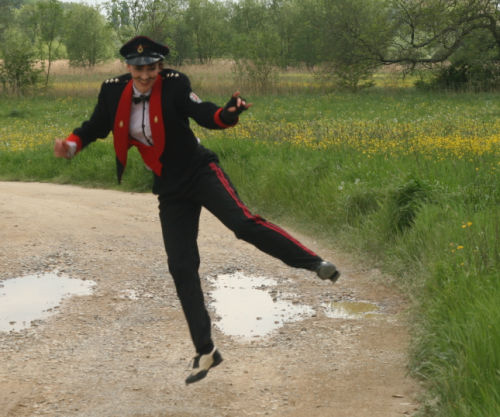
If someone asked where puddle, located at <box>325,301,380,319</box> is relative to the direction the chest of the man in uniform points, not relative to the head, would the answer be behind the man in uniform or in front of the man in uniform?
behind

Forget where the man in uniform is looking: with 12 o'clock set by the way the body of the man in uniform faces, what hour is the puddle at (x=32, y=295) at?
The puddle is roughly at 3 o'clock from the man in uniform.

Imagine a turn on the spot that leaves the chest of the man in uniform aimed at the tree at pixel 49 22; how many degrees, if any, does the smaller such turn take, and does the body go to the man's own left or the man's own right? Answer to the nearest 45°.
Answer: approximately 135° to the man's own right

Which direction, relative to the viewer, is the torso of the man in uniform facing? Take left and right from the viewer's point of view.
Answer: facing the viewer and to the left of the viewer

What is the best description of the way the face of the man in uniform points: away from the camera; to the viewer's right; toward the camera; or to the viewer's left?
toward the camera

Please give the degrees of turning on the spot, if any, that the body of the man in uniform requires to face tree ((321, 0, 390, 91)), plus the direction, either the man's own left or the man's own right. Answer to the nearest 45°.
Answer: approximately 135° to the man's own right

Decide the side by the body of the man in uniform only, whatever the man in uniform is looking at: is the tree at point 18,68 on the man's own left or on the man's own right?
on the man's own right

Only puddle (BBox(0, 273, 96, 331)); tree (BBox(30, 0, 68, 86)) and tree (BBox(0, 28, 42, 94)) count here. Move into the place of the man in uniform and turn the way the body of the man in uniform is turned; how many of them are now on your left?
0
